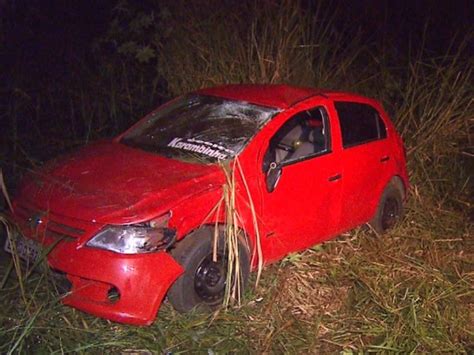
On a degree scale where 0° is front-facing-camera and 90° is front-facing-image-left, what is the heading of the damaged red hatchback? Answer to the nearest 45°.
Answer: approximately 45°
